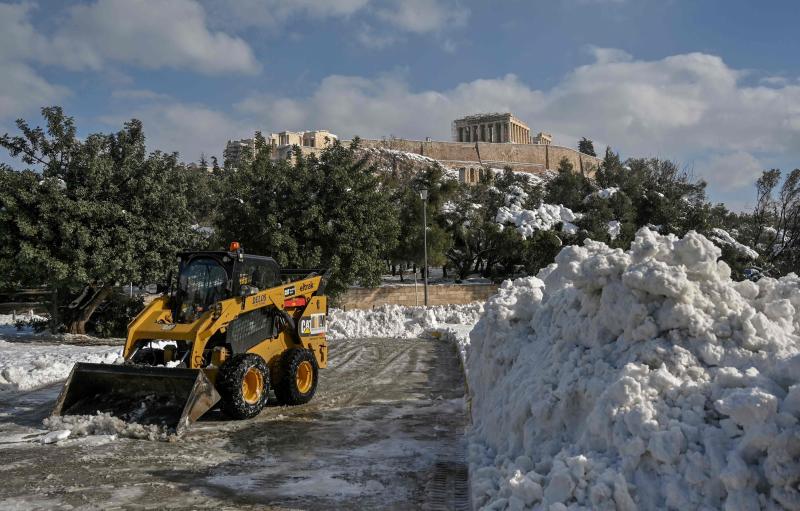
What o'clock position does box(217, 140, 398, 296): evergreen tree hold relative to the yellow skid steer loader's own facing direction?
The evergreen tree is roughly at 5 o'clock from the yellow skid steer loader.

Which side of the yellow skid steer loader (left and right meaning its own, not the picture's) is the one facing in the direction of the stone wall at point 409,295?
back

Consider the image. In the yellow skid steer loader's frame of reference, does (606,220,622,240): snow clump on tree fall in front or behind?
behind

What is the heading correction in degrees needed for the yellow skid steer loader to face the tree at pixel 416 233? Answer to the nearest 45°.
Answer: approximately 180°

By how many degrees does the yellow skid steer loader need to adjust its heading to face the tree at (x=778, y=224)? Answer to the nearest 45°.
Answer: approximately 180°

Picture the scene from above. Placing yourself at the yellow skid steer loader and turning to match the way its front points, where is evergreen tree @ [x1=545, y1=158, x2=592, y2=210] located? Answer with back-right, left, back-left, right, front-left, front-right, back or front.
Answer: back

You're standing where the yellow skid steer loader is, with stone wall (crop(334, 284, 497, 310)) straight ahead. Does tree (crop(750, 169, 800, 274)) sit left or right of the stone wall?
right

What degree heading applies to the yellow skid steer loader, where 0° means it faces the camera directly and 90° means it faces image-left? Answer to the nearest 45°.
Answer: approximately 45°

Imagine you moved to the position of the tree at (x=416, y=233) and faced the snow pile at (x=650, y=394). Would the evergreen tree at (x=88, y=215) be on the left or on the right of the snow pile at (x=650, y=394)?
right
